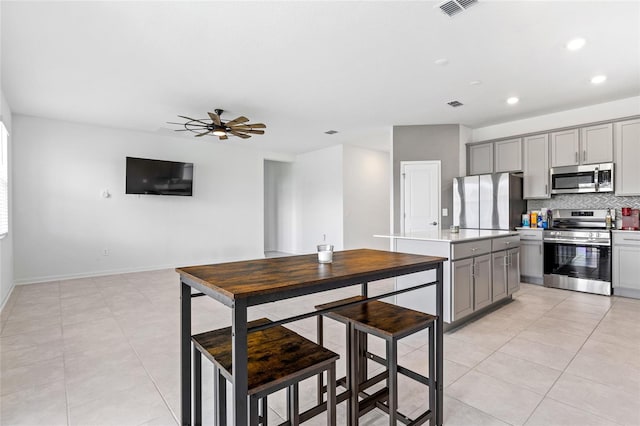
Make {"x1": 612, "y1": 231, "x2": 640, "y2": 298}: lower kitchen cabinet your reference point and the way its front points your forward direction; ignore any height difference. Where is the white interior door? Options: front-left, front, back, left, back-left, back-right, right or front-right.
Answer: right

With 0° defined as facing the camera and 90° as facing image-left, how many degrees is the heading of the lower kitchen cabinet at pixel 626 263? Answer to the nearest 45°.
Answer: approximately 0°

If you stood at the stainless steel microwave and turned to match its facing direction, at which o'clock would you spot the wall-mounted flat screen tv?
The wall-mounted flat screen tv is roughly at 2 o'clock from the stainless steel microwave.

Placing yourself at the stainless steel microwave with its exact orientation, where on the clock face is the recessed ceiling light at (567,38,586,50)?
The recessed ceiling light is roughly at 12 o'clock from the stainless steel microwave.

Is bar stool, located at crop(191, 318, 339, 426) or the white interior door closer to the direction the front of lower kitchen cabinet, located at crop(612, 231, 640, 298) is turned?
the bar stool

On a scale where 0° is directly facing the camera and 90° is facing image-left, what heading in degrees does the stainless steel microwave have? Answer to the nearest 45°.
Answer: approximately 0°

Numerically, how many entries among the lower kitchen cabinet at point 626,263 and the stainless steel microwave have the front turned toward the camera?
2

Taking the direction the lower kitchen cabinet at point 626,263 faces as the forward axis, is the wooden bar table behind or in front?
in front

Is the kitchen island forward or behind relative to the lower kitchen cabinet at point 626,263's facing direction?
forward
